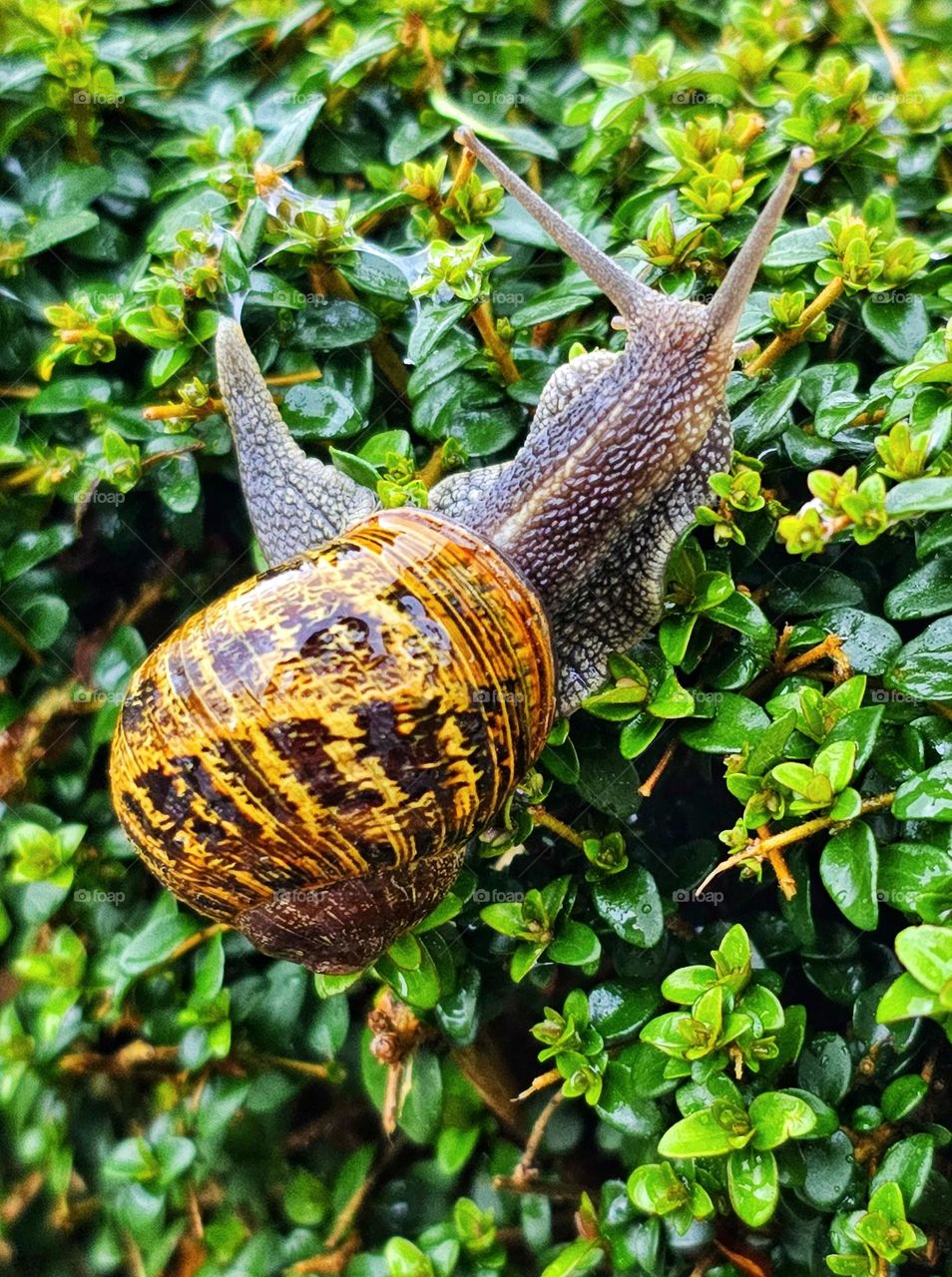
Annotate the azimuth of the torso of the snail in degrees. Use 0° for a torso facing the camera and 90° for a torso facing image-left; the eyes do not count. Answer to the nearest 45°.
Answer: approximately 225°
